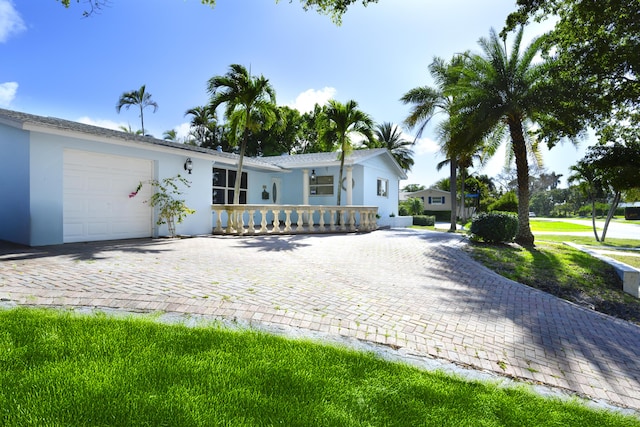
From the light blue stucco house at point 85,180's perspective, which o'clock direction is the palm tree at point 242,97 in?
The palm tree is roughly at 10 o'clock from the light blue stucco house.

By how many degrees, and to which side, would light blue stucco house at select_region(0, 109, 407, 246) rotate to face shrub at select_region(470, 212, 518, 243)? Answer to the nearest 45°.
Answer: approximately 45° to its left

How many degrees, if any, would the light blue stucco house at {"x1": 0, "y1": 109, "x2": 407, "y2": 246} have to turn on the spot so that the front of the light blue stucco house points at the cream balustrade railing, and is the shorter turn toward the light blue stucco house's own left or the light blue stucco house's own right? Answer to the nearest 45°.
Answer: approximately 45° to the light blue stucco house's own left

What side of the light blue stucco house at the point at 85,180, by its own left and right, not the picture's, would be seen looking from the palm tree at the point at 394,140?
left

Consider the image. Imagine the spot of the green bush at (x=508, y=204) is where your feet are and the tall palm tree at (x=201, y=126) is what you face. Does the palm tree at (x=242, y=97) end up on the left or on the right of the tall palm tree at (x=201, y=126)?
left

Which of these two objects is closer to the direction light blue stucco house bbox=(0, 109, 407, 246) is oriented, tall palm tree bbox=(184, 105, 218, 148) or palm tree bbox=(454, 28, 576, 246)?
the palm tree

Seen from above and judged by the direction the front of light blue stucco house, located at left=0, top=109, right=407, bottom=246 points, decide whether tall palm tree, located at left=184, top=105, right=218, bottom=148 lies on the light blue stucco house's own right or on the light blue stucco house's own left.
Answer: on the light blue stucco house's own left

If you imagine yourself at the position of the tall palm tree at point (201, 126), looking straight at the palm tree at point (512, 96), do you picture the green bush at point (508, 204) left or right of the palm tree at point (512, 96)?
left

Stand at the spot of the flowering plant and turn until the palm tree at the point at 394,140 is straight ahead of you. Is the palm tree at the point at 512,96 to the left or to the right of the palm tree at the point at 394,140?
right

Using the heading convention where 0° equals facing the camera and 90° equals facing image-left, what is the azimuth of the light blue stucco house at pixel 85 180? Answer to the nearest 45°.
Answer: approximately 315°

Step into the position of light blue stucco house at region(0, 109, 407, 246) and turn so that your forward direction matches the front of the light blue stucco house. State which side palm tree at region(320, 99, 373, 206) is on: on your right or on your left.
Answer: on your left
